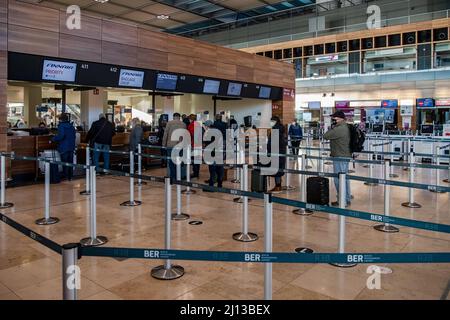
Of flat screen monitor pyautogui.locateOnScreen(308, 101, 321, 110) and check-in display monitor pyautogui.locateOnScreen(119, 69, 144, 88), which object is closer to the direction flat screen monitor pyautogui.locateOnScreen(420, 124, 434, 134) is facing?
the check-in display monitor

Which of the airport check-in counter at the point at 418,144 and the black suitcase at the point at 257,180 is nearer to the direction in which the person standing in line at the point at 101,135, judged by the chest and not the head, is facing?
the airport check-in counter

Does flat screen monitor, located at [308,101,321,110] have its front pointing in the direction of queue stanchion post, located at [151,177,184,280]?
yes

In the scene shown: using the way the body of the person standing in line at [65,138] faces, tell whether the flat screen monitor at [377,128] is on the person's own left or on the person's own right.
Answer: on the person's own right

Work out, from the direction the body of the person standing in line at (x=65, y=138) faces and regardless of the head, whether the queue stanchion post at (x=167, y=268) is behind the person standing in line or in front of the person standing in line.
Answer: behind

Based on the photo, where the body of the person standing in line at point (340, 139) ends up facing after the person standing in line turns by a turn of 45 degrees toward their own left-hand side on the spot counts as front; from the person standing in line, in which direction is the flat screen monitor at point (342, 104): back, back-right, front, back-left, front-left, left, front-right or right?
back-right

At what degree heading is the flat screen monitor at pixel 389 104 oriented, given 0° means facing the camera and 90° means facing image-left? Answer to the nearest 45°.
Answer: approximately 0°

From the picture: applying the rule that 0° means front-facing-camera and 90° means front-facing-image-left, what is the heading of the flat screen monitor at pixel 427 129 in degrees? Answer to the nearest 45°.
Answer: approximately 0°

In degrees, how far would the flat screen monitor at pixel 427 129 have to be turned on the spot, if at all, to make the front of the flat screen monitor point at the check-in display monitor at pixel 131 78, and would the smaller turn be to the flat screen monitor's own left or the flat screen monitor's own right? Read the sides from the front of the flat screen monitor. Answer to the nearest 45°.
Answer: approximately 45° to the flat screen monitor's own right

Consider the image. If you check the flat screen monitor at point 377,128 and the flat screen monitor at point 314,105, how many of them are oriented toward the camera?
2
